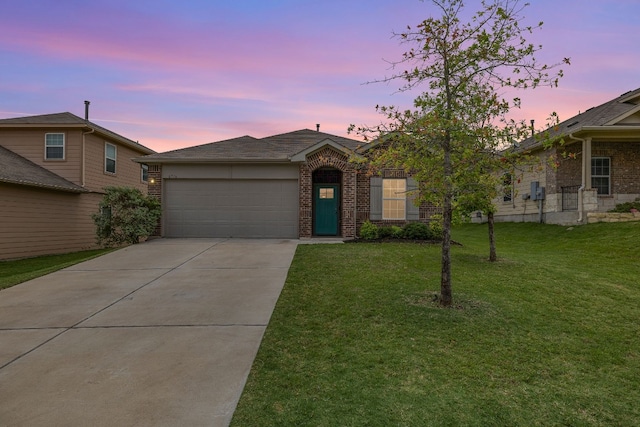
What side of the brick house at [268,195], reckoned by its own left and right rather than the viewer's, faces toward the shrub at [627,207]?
left

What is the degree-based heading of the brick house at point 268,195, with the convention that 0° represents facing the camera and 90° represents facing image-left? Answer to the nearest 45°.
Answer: approximately 0°

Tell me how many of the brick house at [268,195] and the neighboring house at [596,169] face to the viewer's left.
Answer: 0

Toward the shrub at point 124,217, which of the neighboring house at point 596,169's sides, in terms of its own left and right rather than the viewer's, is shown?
right

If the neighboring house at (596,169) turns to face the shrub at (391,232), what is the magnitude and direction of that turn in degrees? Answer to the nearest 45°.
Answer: approximately 90° to its right

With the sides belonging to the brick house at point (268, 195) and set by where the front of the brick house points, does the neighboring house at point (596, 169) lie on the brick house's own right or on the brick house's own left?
on the brick house's own left

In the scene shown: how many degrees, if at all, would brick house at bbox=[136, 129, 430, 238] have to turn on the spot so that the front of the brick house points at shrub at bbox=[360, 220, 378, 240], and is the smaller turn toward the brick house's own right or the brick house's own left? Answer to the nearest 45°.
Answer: approximately 45° to the brick house's own left

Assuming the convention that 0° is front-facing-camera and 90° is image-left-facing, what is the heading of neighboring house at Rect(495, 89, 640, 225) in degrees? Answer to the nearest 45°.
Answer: approximately 315°

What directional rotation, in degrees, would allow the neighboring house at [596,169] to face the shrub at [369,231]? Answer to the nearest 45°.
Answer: approximately 90° to its right

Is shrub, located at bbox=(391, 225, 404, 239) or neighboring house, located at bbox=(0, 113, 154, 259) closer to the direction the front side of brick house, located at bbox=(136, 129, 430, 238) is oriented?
the shrub

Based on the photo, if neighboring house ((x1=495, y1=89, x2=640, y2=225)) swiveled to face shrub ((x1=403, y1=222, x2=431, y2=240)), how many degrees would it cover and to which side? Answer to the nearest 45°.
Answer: approximately 90° to its right

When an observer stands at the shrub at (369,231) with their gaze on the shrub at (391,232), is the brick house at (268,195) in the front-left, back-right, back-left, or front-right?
back-left

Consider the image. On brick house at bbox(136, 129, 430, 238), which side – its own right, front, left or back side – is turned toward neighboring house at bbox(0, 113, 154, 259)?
right
